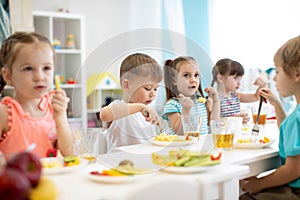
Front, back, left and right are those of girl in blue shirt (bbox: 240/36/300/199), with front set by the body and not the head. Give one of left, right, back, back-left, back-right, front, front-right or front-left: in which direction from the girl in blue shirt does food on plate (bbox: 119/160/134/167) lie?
front-left

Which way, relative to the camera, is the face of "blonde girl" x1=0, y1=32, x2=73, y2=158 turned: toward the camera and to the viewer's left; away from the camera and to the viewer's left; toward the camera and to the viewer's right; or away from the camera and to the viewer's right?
toward the camera and to the viewer's right

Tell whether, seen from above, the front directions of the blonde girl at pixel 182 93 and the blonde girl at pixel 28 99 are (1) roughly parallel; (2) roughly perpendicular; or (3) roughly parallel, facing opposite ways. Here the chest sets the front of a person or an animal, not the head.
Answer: roughly parallel

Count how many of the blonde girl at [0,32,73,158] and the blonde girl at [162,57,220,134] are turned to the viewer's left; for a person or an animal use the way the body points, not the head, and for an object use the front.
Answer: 0

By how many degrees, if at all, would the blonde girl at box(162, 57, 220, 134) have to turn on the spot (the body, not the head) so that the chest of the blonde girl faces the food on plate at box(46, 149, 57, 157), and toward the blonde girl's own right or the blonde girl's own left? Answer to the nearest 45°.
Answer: approximately 90° to the blonde girl's own right

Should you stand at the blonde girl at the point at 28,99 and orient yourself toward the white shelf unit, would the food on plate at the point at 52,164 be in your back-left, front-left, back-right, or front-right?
back-right

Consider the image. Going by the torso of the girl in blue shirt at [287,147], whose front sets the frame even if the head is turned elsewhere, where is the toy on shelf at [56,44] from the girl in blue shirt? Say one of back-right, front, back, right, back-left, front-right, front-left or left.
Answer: front-right

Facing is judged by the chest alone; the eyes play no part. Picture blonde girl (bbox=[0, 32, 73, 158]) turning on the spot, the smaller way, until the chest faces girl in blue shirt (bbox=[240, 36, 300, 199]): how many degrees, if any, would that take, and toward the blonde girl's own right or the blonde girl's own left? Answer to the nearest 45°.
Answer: approximately 45° to the blonde girl's own left

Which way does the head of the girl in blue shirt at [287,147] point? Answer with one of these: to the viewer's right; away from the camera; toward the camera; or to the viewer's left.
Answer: to the viewer's left

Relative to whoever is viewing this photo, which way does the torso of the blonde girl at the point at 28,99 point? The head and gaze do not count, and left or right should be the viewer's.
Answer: facing the viewer and to the right of the viewer
